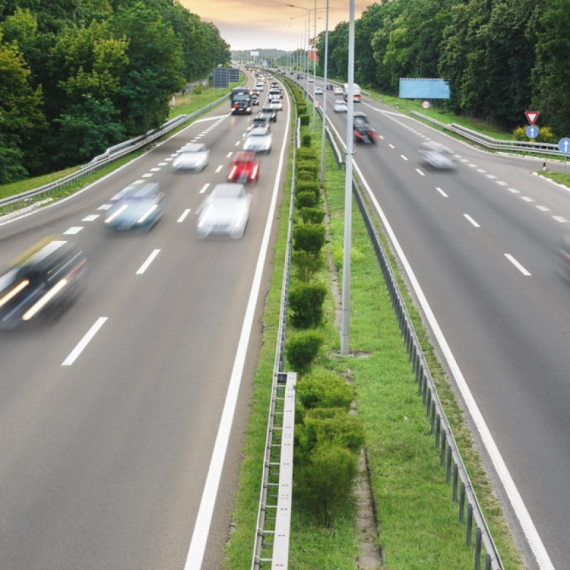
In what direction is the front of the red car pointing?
toward the camera

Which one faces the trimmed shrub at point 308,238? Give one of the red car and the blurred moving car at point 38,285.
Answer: the red car

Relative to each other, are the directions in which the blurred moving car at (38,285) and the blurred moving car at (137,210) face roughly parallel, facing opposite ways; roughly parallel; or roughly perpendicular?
roughly parallel

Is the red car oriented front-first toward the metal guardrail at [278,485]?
yes

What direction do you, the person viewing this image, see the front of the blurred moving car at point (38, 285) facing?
facing the viewer and to the left of the viewer

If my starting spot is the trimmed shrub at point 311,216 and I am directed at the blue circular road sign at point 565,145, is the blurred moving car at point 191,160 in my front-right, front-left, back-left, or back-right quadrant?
front-left

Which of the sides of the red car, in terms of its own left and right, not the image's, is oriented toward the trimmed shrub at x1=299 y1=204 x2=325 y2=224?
front

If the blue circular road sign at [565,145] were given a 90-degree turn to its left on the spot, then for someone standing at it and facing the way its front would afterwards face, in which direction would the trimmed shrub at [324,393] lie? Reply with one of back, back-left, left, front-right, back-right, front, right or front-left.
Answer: right

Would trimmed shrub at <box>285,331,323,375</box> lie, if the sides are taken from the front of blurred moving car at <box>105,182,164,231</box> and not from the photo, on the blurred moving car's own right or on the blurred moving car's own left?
on the blurred moving car's own left

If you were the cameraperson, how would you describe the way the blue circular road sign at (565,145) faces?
facing the viewer

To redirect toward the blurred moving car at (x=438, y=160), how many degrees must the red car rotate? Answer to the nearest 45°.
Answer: approximately 90° to its left

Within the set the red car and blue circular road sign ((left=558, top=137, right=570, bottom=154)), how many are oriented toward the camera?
2

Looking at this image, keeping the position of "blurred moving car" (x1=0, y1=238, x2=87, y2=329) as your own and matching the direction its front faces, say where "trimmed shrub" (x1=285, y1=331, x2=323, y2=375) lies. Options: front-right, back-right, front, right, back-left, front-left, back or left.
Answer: left

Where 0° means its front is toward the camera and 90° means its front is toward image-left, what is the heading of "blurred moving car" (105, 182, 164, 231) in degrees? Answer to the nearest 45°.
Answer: approximately 45°

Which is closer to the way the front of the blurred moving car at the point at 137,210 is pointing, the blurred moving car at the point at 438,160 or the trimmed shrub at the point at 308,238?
the trimmed shrub

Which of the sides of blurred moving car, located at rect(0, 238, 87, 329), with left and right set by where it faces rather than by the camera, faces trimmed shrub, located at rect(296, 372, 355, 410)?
left
